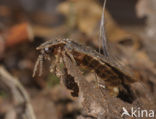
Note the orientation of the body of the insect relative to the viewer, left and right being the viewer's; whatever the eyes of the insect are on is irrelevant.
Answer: facing to the left of the viewer
